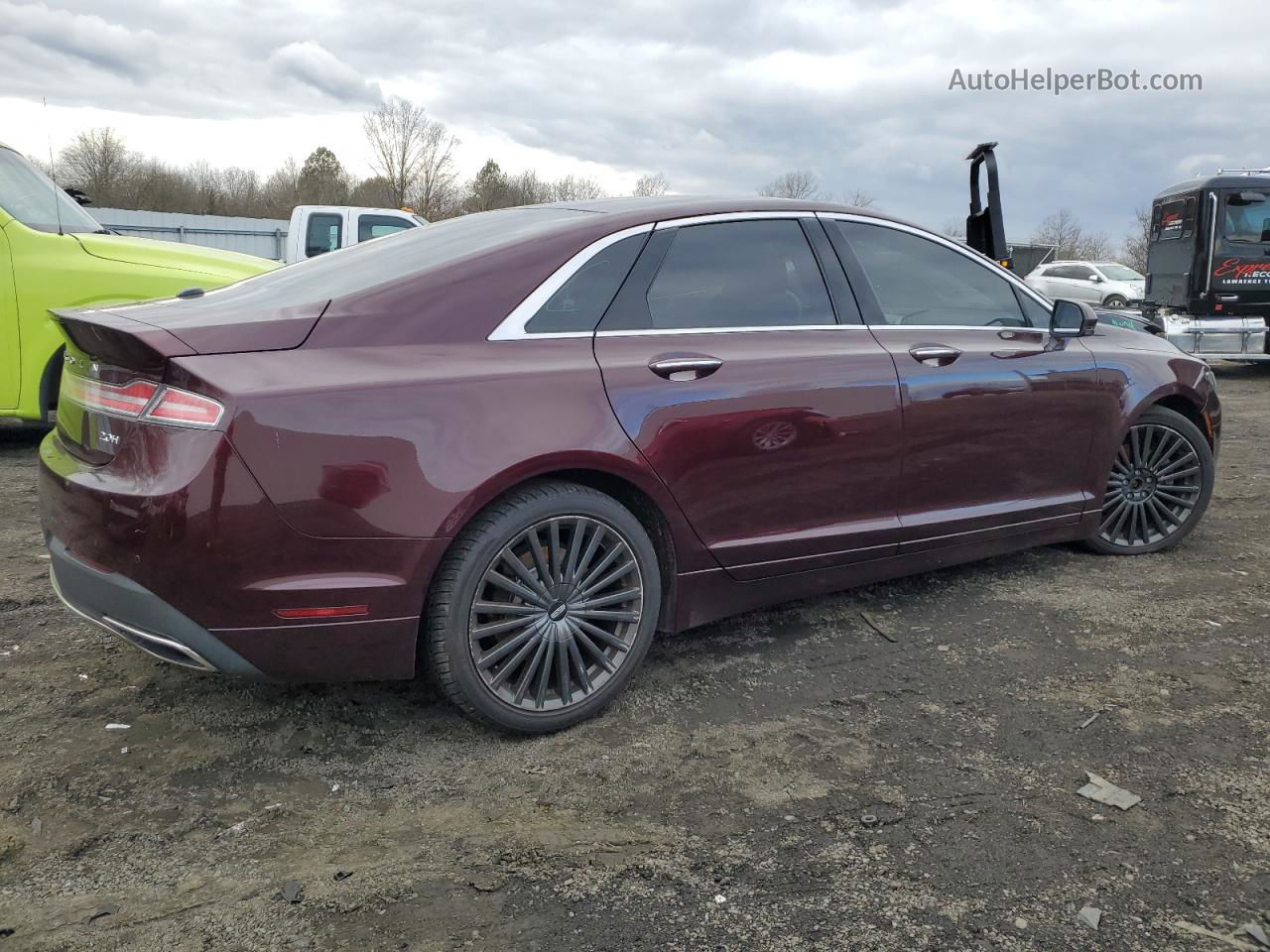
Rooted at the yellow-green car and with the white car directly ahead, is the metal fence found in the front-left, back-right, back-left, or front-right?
front-left

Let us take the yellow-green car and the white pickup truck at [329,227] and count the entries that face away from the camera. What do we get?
0

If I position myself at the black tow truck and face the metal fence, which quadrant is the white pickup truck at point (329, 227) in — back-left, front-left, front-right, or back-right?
front-left

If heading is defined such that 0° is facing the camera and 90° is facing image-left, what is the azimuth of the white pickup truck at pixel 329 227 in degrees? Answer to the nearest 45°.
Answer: approximately 270°

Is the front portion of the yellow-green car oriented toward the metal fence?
no

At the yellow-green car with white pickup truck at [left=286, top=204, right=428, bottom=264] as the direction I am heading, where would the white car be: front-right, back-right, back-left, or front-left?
front-right

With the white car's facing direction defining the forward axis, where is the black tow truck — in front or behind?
in front

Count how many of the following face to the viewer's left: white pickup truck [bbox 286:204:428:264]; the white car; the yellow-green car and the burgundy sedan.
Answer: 0

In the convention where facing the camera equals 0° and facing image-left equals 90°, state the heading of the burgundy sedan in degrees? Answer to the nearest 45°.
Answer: approximately 225°

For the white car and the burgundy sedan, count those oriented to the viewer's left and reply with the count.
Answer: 0
